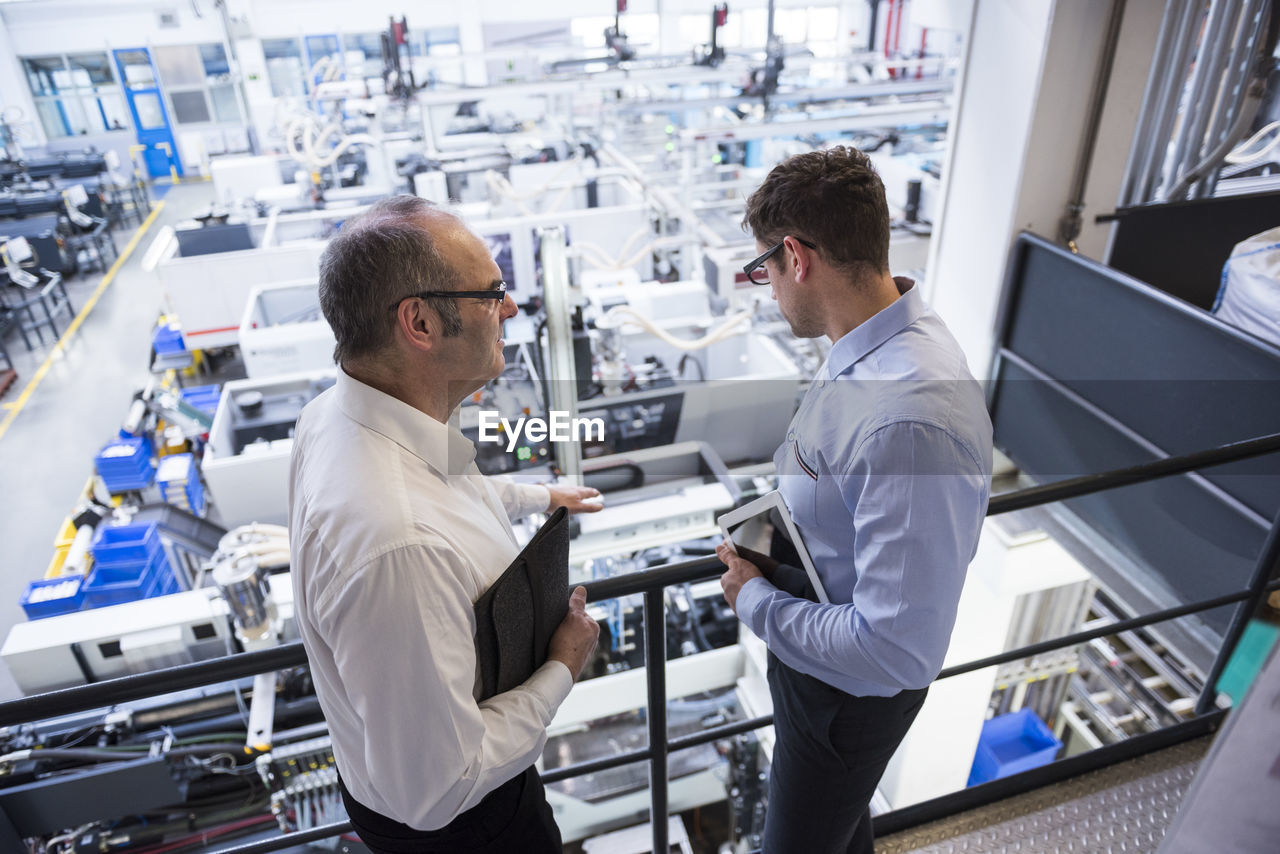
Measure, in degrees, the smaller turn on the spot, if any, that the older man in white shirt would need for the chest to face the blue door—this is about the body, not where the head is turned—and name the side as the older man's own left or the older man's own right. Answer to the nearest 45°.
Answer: approximately 90° to the older man's own left

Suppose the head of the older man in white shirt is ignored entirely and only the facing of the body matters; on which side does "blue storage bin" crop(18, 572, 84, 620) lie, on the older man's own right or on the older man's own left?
on the older man's own left

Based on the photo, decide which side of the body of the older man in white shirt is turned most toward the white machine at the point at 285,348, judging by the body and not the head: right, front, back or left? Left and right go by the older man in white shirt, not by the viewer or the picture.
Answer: left

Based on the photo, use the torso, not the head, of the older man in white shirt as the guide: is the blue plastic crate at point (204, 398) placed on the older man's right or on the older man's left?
on the older man's left

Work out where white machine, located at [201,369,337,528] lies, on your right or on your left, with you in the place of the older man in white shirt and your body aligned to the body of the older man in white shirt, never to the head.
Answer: on your left

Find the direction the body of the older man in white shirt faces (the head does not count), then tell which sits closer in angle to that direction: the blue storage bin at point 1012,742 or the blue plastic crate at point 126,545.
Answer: the blue storage bin

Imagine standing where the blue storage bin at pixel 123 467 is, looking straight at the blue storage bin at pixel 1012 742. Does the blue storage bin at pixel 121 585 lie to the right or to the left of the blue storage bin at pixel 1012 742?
right

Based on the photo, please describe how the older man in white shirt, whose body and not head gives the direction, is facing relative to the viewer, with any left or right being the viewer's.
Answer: facing to the right of the viewer

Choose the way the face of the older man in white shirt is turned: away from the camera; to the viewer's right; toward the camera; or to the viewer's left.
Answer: to the viewer's right

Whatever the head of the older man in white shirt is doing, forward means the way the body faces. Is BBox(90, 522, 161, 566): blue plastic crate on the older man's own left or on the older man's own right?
on the older man's own left

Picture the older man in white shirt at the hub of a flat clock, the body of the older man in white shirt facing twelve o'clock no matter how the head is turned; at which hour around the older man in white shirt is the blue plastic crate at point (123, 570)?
The blue plastic crate is roughly at 8 o'clock from the older man in white shirt.

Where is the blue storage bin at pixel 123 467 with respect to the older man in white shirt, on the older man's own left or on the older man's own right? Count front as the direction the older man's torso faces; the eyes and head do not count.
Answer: on the older man's own left

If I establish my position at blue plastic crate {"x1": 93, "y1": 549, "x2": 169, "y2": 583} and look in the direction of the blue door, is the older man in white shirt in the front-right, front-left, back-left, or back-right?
back-right
